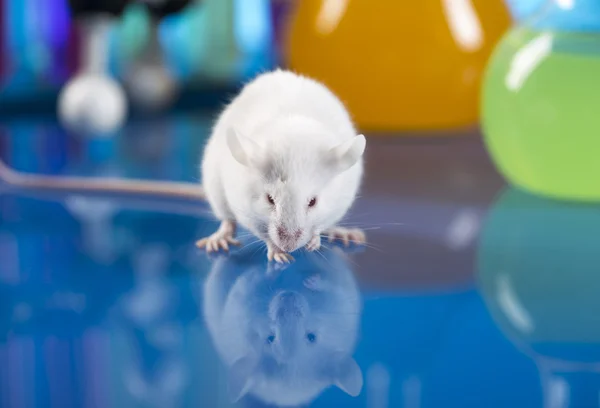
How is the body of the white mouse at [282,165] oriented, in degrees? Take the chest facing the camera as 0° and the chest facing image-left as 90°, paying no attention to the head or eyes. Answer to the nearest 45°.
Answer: approximately 0°

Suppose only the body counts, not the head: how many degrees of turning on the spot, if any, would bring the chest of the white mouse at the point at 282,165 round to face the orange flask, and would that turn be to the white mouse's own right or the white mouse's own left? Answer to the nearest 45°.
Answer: approximately 180°
